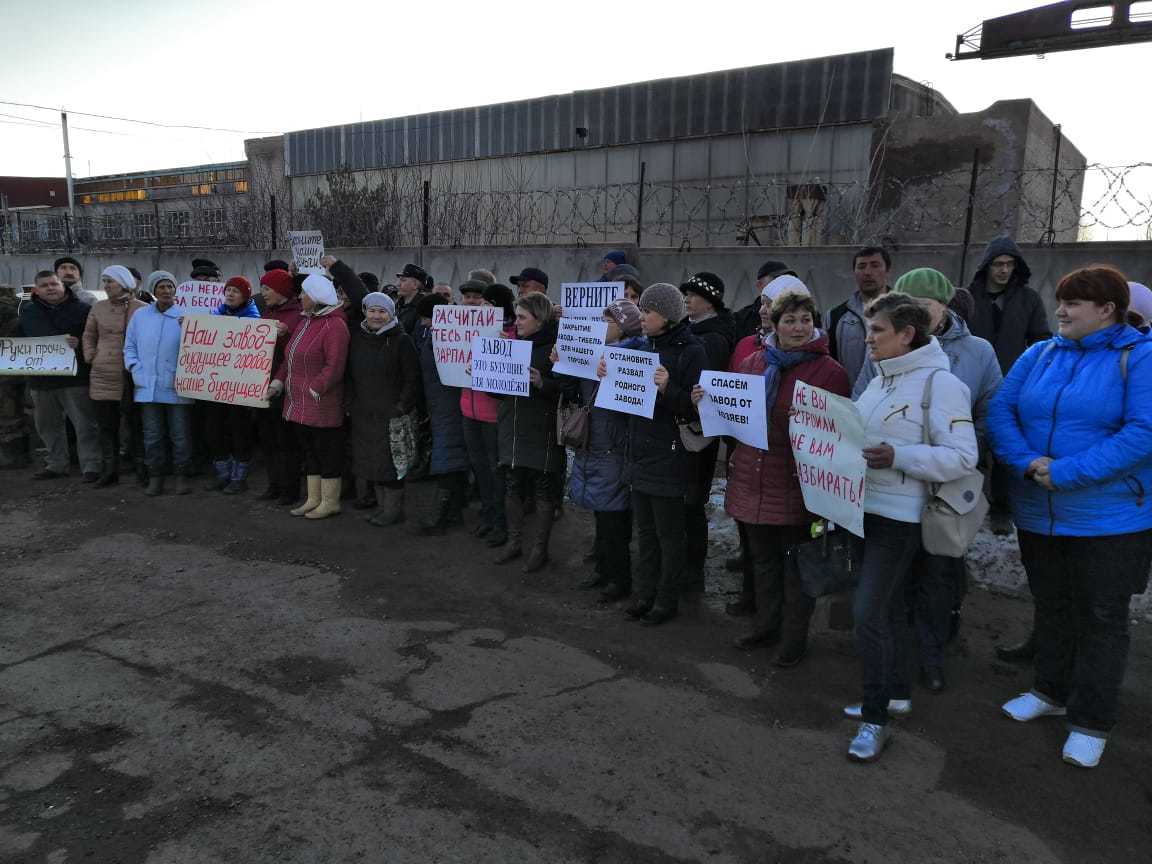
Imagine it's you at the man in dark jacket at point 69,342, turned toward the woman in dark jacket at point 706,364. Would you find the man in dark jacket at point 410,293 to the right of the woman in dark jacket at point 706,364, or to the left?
left

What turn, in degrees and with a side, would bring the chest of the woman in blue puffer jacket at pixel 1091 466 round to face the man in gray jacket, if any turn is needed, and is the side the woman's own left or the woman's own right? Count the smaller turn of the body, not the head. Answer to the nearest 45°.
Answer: approximately 90° to the woman's own right

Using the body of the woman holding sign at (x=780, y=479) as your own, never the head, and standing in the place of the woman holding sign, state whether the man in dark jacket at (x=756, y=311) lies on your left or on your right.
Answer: on your right

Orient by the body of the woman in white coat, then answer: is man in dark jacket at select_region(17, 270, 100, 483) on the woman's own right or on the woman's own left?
on the woman's own right

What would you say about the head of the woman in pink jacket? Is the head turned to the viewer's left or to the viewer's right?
to the viewer's left

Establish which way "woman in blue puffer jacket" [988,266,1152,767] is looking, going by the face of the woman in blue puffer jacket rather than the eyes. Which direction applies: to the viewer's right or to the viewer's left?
to the viewer's left

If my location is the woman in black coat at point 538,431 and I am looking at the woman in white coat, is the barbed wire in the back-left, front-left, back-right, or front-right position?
back-left

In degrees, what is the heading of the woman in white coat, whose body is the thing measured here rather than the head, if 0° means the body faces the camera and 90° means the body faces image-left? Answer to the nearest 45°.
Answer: approximately 45°

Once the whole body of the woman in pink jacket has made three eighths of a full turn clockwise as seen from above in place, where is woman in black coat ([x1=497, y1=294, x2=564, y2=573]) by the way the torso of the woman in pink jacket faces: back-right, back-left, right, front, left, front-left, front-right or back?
back-right

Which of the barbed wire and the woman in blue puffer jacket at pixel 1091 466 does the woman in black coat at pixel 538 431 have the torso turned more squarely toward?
the woman in blue puffer jacket

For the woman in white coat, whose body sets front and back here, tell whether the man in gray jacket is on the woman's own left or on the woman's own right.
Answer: on the woman's own right
